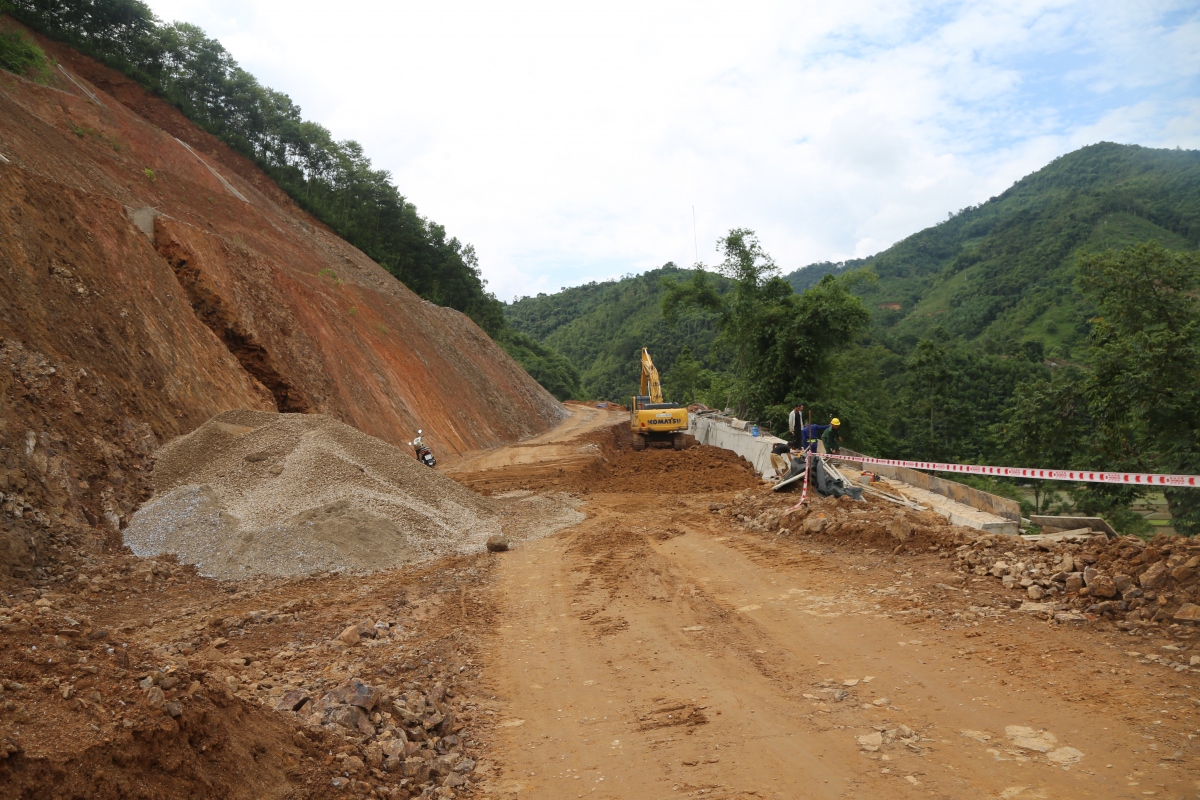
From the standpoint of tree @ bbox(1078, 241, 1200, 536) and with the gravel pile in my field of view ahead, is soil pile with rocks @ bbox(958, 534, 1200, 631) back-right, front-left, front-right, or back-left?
front-left

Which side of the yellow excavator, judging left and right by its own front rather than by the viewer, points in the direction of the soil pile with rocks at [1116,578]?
back

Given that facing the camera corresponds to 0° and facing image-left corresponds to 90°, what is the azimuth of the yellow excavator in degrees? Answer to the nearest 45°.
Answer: approximately 180°

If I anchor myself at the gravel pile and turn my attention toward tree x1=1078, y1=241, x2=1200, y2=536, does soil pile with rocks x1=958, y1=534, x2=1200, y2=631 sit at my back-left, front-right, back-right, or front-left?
front-right

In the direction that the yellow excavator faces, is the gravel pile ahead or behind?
behind

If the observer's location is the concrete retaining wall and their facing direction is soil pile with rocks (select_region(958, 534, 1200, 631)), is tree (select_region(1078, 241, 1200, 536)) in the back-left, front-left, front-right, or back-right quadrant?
front-left

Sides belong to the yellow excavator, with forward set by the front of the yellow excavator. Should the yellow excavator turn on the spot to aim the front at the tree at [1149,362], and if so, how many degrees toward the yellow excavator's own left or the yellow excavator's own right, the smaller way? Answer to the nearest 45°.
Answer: approximately 135° to the yellow excavator's own right
